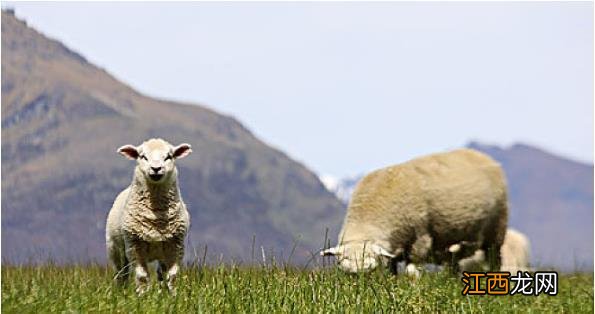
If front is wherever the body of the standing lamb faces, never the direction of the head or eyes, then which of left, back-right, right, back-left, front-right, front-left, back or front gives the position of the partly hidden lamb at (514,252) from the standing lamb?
back-left

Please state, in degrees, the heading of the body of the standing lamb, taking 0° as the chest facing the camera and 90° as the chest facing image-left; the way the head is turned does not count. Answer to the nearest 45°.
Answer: approximately 0°

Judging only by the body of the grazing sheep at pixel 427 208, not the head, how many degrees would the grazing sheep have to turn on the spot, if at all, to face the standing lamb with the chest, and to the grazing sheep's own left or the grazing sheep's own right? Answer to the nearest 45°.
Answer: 0° — it already faces it
